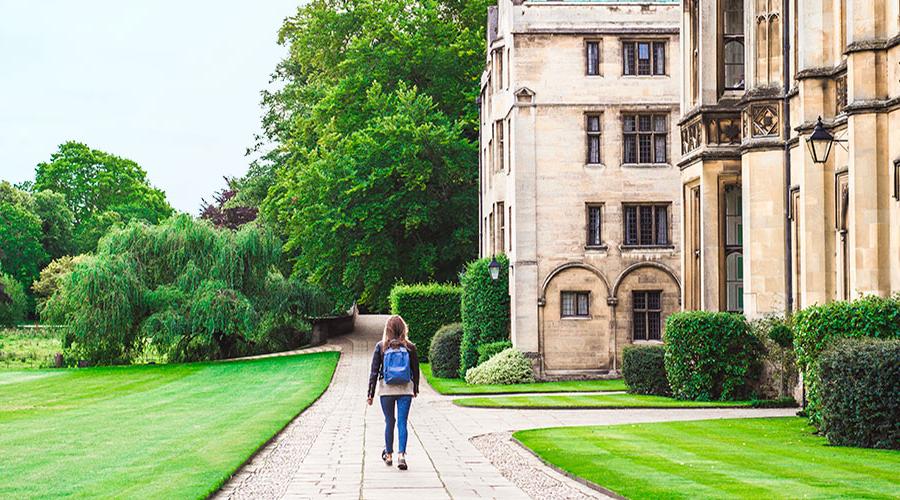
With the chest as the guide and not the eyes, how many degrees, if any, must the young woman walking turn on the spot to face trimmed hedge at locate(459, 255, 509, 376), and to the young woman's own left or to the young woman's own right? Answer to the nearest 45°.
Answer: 0° — they already face it

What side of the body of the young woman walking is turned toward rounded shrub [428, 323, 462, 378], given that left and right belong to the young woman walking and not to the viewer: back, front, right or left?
front

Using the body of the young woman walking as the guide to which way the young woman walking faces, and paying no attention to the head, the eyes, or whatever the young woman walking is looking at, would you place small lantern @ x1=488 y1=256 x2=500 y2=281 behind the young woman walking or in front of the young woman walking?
in front

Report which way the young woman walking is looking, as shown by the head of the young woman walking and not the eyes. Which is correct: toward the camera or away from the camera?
away from the camera

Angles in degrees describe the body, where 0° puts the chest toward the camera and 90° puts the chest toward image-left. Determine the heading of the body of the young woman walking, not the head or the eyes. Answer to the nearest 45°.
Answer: approximately 180°

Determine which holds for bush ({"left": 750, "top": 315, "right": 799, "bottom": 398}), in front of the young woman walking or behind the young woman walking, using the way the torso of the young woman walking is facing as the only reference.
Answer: in front

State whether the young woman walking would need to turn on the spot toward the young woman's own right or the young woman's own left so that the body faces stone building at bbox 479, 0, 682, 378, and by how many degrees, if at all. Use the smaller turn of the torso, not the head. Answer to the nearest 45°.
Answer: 0° — they already face it

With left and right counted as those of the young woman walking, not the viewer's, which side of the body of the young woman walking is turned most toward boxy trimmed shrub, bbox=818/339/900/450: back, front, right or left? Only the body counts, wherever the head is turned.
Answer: right

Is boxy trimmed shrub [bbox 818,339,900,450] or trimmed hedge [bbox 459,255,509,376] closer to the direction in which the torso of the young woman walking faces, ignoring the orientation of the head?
the trimmed hedge

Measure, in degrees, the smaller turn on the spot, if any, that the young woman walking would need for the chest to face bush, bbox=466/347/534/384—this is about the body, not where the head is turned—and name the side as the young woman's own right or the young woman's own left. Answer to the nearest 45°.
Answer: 0° — they already face it

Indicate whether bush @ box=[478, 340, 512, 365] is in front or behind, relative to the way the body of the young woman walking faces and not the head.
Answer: in front

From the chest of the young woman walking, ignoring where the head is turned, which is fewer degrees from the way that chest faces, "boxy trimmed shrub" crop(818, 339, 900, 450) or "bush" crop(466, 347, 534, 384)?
the bush
